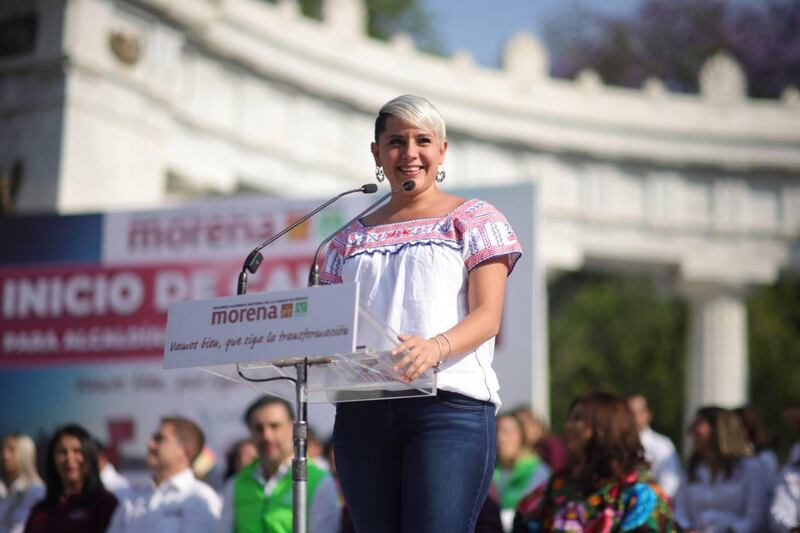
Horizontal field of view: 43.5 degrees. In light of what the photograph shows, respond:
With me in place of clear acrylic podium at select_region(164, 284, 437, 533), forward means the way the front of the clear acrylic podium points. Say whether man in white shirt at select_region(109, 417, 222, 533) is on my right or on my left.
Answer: on my right

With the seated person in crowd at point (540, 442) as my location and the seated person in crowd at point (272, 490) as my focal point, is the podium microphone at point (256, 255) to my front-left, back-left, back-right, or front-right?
front-left

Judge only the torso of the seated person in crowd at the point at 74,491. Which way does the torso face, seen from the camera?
toward the camera

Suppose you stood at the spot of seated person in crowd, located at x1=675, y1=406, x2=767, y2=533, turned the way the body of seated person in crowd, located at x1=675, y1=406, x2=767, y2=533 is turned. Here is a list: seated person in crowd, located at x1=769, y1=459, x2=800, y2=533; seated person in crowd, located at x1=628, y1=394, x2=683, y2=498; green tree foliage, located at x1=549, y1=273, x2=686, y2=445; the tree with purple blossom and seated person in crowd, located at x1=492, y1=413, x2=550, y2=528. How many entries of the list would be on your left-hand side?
1

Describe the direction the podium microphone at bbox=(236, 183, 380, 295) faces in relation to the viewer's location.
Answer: facing to the right of the viewer

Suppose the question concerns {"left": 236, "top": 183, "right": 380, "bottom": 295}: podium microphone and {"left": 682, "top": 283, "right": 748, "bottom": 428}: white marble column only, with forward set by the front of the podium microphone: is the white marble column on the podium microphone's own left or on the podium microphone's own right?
on the podium microphone's own left

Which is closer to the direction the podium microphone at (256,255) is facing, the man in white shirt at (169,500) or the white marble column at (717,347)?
the white marble column

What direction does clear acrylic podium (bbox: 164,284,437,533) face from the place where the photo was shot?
facing the viewer and to the left of the viewer

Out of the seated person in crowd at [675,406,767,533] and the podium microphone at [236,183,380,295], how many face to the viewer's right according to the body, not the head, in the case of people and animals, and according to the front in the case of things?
1

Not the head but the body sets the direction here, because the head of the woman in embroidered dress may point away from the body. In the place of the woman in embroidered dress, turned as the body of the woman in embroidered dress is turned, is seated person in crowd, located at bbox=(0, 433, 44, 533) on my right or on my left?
on my right
